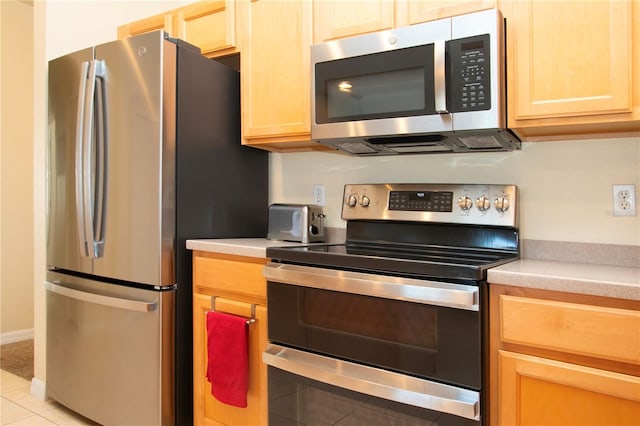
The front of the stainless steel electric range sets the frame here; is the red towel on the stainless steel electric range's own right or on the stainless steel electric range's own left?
on the stainless steel electric range's own right

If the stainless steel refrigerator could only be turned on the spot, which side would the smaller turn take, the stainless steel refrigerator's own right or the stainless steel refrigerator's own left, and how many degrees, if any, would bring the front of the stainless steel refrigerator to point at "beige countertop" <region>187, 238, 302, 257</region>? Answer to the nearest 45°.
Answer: approximately 90° to the stainless steel refrigerator's own left

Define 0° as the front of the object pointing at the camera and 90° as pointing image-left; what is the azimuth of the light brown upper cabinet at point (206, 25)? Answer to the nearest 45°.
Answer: approximately 45°

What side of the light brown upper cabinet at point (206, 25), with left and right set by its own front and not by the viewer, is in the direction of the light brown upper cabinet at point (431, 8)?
left

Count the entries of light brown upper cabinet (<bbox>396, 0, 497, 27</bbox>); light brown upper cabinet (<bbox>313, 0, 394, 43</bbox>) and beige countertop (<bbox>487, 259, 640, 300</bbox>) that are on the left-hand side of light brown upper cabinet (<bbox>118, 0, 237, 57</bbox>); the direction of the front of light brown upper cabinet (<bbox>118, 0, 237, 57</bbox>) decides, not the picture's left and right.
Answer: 3
